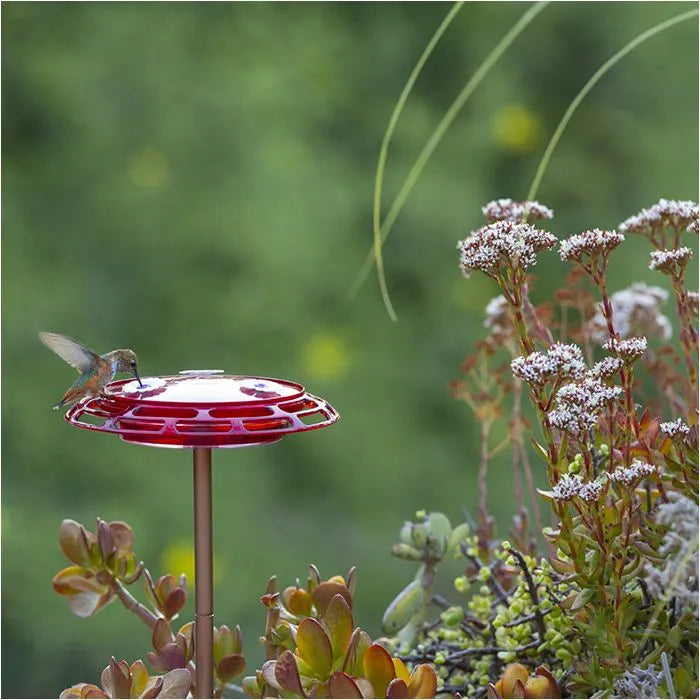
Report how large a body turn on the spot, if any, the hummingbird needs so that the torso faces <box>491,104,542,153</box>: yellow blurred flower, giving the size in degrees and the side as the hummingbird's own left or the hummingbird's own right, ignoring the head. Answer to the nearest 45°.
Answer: approximately 45° to the hummingbird's own left

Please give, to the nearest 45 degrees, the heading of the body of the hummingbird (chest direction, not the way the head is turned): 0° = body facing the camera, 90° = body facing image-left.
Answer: approximately 270°
